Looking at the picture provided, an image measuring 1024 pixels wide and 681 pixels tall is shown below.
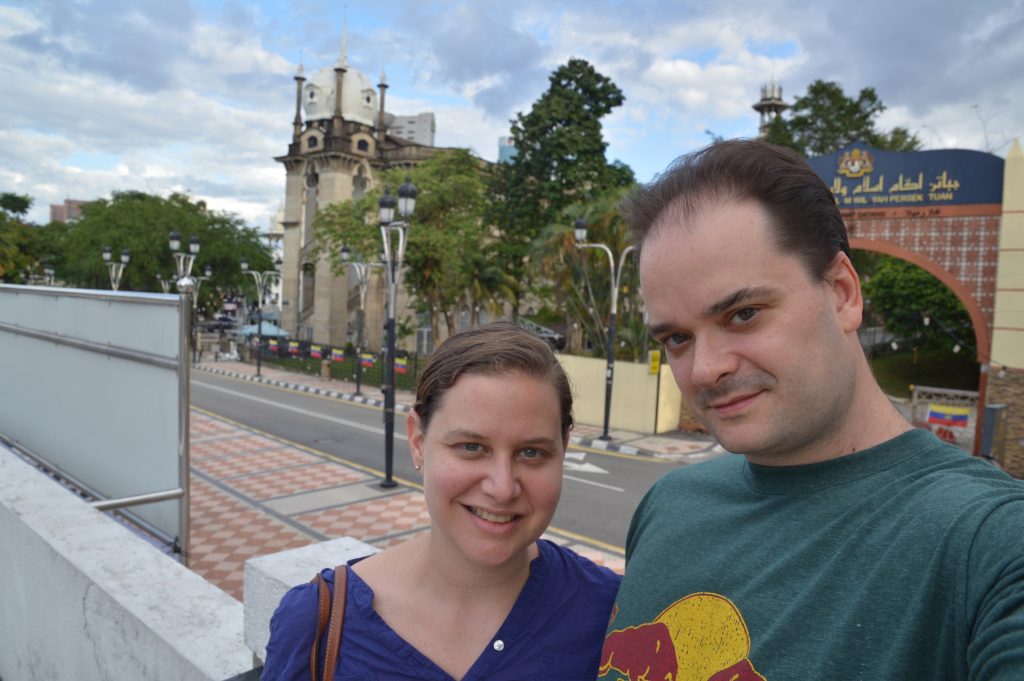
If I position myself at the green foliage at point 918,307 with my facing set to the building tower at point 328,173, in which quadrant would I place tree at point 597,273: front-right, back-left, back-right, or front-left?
front-left

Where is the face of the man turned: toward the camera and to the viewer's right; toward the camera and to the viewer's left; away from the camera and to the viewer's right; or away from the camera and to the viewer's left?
toward the camera and to the viewer's left

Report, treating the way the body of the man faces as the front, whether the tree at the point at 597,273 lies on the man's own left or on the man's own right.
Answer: on the man's own right

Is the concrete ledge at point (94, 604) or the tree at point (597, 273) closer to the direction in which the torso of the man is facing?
the concrete ledge

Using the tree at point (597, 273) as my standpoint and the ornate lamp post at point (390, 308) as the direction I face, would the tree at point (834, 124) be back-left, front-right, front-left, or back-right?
back-left

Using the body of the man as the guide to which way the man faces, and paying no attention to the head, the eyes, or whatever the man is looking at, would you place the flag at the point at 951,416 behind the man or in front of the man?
behind

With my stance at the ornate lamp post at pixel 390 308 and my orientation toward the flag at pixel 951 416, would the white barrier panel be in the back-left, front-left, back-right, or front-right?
back-right

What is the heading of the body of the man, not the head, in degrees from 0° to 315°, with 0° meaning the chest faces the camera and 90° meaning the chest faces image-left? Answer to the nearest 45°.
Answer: approximately 45°

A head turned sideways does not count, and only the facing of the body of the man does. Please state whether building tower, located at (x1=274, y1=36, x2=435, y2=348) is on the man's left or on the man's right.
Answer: on the man's right
